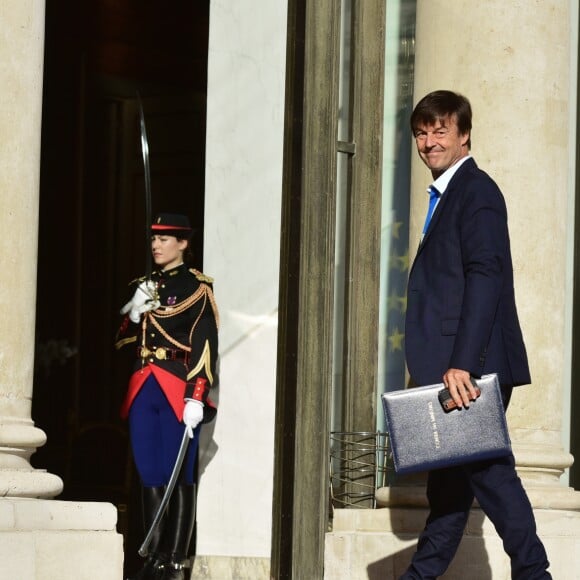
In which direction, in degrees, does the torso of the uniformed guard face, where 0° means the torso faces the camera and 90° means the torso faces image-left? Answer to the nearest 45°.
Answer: approximately 45°

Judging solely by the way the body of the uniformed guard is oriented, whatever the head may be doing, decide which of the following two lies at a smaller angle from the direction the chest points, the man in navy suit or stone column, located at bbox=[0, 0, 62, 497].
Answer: the stone column

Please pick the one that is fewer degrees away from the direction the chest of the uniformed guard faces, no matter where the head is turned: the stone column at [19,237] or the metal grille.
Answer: the stone column

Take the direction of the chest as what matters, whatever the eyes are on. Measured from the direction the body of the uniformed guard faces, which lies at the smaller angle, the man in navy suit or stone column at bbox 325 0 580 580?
the man in navy suit

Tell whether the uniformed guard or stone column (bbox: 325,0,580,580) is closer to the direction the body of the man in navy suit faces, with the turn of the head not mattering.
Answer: the uniformed guard

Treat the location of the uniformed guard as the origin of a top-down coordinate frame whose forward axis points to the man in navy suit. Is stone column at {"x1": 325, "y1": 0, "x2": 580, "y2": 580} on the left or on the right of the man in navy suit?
left

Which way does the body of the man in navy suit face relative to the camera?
to the viewer's left

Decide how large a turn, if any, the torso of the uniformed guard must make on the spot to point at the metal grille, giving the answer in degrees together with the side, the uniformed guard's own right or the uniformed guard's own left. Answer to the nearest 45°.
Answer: approximately 135° to the uniformed guard's own left
